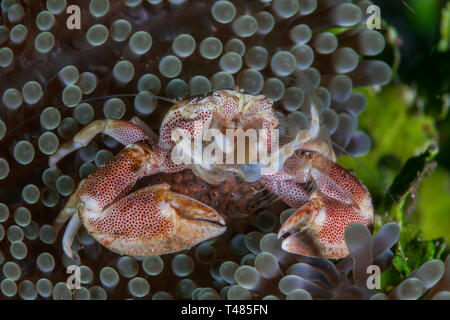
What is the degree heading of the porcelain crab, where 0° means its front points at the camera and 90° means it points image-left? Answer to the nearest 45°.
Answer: approximately 0°
